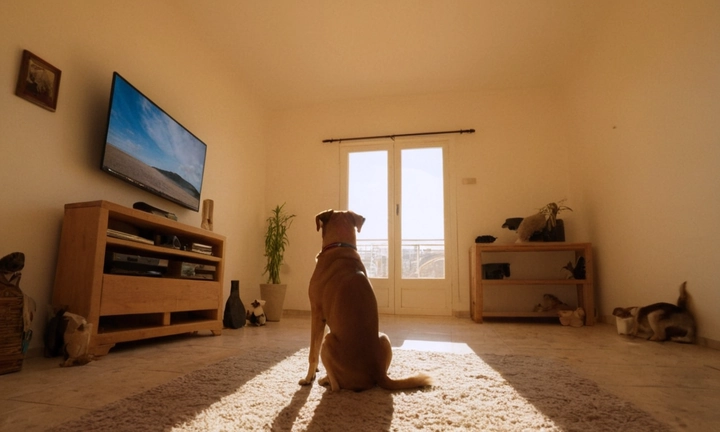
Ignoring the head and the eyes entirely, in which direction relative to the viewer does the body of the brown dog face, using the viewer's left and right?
facing away from the viewer and to the left of the viewer

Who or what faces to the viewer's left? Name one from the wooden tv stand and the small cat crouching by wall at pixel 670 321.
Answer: the small cat crouching by wall

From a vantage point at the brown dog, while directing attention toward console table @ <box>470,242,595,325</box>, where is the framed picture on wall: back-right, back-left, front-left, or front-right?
back-left

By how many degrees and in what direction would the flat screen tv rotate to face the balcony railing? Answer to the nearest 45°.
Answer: approximately 45° to its left

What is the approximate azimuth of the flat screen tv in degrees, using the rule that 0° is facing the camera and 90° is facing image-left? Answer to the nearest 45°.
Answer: approximately 315°
